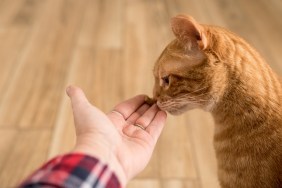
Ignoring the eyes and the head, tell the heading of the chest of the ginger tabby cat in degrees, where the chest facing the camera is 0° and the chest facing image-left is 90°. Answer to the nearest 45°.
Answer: approximately 90°
